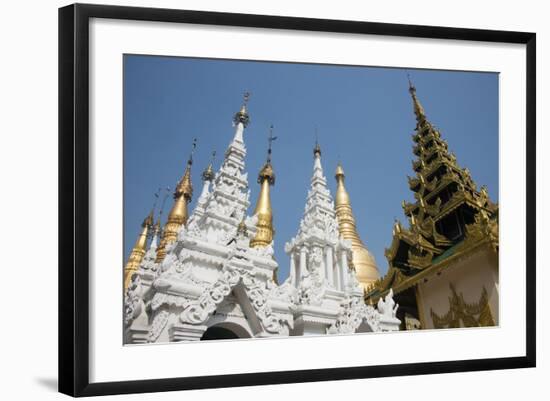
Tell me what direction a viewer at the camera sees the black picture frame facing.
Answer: facing the viewer and to the right of the viewer
